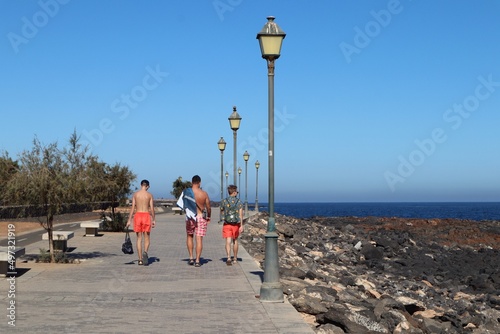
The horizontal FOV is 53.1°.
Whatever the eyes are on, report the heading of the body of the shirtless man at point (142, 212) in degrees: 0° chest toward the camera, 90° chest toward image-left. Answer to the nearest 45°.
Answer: approximately 180°

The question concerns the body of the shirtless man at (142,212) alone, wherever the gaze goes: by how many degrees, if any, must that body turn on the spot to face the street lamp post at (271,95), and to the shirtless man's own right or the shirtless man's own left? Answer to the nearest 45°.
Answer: approximately 135° to the shirtless man's own right

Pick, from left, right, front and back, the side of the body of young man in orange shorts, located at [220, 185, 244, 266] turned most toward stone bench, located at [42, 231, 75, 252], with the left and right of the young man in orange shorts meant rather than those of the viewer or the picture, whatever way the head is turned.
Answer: left

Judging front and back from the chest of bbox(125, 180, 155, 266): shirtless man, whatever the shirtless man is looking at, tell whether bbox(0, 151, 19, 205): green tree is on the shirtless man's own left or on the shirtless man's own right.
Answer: on the shirtless man's own left

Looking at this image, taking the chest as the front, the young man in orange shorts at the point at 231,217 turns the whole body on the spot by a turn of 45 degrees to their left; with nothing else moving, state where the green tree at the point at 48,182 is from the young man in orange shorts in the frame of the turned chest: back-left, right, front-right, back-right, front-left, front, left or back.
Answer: front-left

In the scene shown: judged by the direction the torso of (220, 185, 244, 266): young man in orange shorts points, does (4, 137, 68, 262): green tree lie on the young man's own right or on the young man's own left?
on the young man's own left

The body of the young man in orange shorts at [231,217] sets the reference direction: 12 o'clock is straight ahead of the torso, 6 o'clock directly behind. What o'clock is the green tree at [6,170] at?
The green tree is roughly at 9 o'clock from the young man in orange shorts.

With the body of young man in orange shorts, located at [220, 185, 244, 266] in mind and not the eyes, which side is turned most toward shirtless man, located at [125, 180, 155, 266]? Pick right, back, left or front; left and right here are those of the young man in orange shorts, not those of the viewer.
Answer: left

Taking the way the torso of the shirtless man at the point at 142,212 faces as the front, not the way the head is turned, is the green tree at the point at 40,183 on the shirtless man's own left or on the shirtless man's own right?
on the shirtless man's own left

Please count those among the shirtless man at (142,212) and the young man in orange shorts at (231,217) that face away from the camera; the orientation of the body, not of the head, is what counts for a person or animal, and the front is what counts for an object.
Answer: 2

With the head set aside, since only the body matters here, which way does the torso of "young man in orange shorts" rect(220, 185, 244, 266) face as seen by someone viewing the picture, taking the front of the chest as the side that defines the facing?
away from the camera
